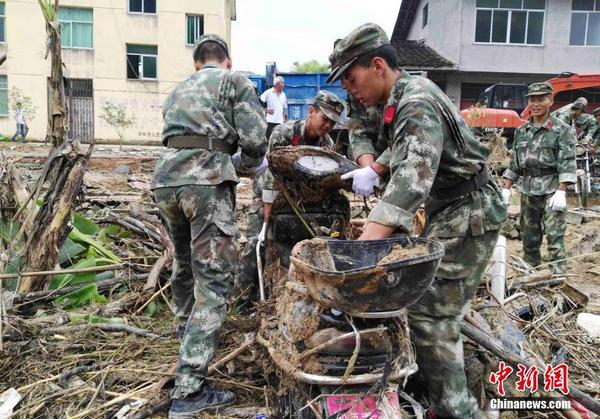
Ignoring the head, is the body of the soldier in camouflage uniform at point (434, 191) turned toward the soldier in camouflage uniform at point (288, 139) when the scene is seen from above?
no

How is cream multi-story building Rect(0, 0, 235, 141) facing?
toward the camera

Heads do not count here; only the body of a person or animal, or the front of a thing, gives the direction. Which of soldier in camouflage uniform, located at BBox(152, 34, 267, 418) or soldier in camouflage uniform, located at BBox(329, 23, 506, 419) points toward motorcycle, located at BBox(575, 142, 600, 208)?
soldier in camouflage uniform, located at BBox(152, 34, 267, 418)

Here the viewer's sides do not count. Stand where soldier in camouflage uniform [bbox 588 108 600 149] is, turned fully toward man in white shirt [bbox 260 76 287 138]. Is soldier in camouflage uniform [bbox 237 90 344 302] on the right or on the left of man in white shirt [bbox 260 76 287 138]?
left

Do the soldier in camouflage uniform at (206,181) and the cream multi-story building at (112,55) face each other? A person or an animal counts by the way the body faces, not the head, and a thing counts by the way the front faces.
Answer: no

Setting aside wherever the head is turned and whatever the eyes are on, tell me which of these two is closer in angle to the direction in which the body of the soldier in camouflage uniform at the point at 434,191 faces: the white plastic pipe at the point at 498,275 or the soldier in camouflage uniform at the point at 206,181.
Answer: the soldier in camouflage uniform

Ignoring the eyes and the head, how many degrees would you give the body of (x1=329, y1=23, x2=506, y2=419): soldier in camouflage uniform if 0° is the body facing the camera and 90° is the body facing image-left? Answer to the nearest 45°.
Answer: approximately 90°

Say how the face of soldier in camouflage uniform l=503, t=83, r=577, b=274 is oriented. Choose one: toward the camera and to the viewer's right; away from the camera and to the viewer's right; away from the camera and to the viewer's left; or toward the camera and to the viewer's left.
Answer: toward the camera and to the viewer's left

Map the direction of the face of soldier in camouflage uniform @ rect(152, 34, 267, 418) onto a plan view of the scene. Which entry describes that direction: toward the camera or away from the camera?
away from the camera

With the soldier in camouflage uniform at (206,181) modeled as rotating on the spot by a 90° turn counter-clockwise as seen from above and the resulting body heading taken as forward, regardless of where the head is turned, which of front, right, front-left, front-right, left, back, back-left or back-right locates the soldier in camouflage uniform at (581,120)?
right

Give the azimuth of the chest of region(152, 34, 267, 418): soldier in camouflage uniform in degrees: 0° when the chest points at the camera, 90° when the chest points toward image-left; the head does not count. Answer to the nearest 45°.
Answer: approximately 225°

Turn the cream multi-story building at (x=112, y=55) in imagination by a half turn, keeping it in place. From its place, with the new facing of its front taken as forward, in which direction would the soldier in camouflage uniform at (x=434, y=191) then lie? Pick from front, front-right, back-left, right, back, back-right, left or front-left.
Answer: back

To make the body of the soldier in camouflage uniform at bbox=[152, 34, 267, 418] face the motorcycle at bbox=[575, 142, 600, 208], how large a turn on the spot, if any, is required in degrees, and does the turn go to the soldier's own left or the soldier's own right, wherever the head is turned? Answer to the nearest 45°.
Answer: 0° — they already face it

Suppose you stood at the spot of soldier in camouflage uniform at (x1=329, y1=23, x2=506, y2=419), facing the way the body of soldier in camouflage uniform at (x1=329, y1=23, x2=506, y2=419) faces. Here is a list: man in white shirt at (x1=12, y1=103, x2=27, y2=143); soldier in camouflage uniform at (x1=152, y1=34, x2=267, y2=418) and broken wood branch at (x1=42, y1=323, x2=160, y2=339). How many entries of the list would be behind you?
0

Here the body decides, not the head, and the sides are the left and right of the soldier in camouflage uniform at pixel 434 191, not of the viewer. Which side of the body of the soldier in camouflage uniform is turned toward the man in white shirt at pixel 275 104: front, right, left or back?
right

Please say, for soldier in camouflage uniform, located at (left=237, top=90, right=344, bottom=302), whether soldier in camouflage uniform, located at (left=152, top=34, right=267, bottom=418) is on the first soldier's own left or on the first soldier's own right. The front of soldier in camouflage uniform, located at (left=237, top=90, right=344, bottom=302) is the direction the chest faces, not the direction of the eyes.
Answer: on the first soldier's own right

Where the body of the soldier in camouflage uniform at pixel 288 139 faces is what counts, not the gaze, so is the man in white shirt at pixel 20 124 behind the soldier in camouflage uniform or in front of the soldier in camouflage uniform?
behind

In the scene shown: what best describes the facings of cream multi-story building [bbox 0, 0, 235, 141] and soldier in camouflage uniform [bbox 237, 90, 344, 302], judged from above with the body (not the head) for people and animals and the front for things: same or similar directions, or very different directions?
same or similar directions

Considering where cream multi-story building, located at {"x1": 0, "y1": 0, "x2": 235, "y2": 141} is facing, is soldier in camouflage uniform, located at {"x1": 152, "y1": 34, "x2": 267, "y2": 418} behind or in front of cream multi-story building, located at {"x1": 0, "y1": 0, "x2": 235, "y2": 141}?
in front

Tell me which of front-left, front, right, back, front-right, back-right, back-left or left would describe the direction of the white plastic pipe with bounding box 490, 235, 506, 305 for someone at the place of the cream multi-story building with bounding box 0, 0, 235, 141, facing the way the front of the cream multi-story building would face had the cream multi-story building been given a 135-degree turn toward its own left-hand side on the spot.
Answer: back-right

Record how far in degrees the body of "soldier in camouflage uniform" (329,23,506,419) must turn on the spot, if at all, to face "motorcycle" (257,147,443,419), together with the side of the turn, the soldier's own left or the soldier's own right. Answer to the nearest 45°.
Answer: approximately 45° to the soldier's own left
